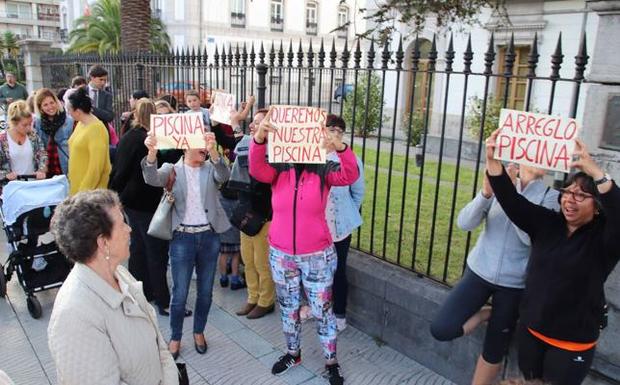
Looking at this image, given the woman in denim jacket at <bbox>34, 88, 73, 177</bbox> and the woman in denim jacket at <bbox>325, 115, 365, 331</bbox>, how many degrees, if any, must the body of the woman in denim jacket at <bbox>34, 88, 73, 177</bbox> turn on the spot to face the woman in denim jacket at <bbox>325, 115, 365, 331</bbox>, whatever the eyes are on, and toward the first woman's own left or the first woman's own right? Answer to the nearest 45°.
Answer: approximately 45° to the first woman's own left

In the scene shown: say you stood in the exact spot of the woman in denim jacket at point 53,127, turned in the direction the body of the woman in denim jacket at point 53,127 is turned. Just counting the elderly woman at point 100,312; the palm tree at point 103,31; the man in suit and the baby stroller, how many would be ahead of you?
2

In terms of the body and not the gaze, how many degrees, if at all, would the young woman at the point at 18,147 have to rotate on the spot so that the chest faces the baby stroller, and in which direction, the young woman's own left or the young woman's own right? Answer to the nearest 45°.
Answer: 0° — they already face it

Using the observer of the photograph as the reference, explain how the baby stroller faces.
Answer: facing the viewer and to the right of the viewer

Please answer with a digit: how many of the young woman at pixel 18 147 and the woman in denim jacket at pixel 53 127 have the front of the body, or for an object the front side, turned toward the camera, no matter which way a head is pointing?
2

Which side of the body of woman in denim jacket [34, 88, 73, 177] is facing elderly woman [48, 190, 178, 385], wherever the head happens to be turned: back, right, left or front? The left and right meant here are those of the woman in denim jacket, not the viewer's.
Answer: front

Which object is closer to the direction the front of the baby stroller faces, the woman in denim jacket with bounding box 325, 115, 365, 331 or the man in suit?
the woman in denim jacket

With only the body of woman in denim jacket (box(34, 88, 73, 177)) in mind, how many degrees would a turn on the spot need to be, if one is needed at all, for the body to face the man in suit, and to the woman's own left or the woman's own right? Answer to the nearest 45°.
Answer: approximately 135° to the woman's own left

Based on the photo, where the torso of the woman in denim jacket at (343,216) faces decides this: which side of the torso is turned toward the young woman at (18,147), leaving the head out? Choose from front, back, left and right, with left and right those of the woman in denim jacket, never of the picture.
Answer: right

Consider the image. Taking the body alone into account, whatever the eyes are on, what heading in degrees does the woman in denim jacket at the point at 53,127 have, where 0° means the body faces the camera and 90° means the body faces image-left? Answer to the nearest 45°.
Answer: approximately 0°

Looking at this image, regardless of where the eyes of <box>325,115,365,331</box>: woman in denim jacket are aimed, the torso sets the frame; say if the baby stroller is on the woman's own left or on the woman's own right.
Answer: on the woman's own right

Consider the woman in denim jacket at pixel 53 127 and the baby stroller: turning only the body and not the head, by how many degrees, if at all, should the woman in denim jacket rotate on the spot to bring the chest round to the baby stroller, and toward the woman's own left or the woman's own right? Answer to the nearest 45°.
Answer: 0° — they already face it
